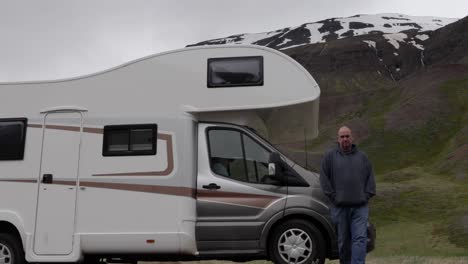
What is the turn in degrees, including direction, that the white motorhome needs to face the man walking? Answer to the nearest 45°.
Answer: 0° — it already faces them

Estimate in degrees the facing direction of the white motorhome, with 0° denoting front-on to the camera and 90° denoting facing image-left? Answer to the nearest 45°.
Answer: approximately 270°

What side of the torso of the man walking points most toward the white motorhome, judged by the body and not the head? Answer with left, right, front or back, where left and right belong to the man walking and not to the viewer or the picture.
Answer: right

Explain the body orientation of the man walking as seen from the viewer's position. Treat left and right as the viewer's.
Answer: facing the viewer

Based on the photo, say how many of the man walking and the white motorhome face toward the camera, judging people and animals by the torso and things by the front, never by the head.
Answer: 1
